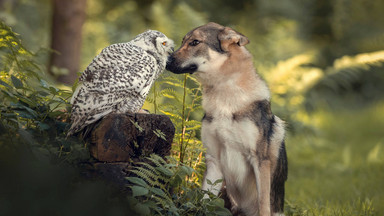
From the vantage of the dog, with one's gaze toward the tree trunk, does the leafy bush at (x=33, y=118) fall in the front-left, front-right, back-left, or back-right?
front-left

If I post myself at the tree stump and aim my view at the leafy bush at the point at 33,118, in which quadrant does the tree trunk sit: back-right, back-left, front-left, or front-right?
front-right

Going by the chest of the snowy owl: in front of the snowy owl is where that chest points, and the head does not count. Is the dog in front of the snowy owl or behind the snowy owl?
in front

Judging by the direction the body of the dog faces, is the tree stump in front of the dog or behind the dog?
in front

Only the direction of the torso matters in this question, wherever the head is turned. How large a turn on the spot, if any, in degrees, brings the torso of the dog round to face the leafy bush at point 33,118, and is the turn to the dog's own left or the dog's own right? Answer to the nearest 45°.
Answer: approximately 45° to the dog's own right

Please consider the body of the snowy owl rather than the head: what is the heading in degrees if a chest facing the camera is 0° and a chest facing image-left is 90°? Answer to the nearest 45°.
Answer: approximately 270°

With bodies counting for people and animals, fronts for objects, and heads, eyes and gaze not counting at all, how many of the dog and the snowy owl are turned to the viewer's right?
1

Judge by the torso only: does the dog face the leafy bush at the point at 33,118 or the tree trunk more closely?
the leafy bush

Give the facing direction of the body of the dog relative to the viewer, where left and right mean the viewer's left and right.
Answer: facing the viewer and to the left of the viewer

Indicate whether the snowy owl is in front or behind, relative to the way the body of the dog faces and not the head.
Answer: in front

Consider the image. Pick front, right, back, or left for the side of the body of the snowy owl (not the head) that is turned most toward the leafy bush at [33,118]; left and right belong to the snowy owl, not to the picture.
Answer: back

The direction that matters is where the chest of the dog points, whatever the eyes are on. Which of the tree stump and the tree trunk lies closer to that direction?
the tree stump

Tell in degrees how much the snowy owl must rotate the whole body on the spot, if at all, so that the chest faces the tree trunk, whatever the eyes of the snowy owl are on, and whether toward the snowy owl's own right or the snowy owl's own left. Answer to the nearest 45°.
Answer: approximately 90° to the snowy owl's own left
